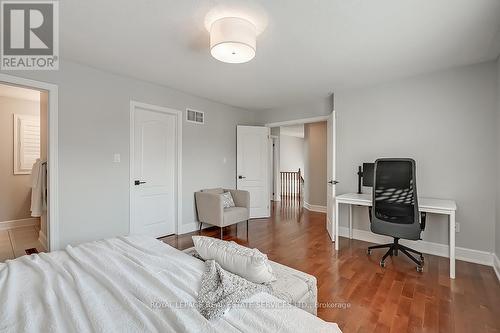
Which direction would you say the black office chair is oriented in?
away from the camera

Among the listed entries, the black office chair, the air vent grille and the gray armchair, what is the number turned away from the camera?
1

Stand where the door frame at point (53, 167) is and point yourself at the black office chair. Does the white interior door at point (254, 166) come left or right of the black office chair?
left

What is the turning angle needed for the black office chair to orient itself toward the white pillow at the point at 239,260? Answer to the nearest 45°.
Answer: approximately 180°

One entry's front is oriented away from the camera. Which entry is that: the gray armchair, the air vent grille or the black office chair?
the black office chair

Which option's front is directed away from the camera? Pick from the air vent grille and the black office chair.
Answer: the black office chair

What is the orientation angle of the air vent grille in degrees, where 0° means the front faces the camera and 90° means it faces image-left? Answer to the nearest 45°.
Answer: approximately 315°

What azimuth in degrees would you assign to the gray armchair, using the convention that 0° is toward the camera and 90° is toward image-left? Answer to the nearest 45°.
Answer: approximately 315°

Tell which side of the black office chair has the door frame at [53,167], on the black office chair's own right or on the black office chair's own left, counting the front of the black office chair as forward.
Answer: on the black office chair's own left

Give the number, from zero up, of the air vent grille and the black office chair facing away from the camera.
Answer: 1

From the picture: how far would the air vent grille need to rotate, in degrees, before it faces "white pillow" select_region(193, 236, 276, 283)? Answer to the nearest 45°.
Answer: approximately 45° to its right

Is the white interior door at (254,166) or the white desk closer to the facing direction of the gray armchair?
the white desk

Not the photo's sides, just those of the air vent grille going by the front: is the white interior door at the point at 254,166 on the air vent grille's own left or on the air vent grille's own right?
on the air vent grille's own left

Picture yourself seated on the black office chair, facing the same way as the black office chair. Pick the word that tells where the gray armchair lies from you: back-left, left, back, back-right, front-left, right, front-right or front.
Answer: left

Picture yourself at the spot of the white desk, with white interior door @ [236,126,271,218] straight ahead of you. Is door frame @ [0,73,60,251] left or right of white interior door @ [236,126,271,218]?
left
